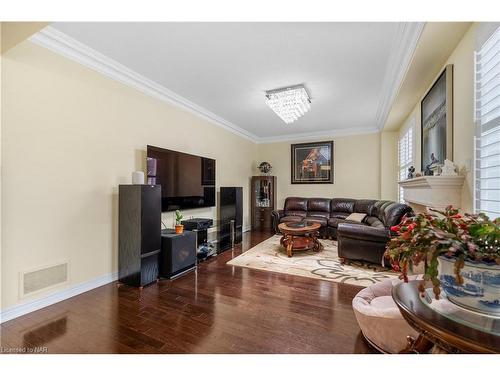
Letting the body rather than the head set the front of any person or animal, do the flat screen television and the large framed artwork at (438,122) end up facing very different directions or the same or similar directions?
very different directions

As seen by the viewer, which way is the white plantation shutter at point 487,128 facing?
to the viewer's left

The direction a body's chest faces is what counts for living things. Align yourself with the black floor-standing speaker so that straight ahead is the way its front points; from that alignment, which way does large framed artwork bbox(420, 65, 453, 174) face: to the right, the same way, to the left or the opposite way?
the opposite way

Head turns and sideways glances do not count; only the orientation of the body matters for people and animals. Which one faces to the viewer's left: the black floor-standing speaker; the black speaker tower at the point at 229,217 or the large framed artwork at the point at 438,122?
the large framed artwork

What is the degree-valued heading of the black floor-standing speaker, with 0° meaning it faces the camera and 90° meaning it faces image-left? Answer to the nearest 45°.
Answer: approximately 315°

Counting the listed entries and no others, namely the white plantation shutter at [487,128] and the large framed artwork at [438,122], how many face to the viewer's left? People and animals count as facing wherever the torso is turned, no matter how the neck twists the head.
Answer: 2

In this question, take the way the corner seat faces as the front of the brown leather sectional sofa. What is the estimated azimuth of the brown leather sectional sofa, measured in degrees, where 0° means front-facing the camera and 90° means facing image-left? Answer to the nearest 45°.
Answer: approximately 45°

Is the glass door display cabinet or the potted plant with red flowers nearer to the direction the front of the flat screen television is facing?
the potted plant with red flowers

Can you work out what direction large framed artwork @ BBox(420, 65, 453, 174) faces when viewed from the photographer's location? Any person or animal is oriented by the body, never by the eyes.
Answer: facing to the left of the viewer

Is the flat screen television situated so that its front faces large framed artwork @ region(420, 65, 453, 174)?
yes
